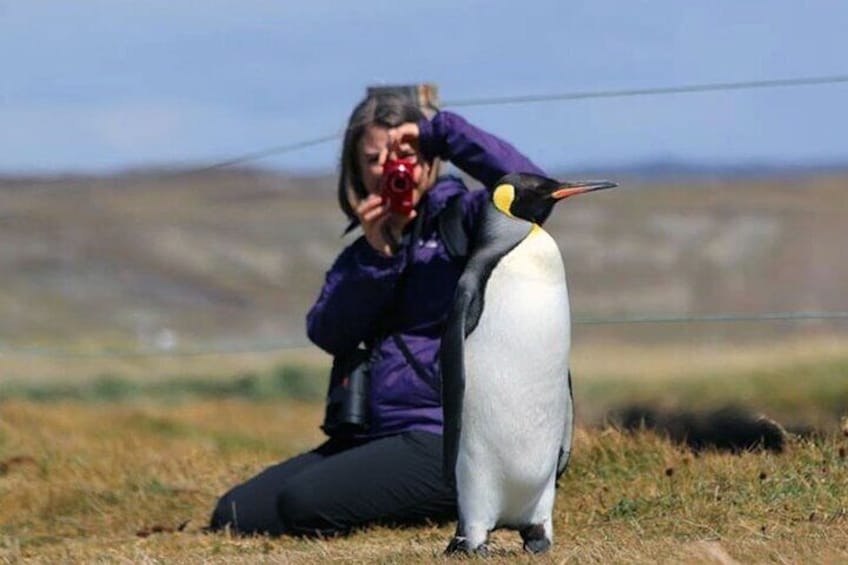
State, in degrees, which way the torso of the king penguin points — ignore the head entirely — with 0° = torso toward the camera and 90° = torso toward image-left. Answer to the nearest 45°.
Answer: approximately 315°

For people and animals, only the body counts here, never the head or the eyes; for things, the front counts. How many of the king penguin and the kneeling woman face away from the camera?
0

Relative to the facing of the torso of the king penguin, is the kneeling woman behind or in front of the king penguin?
behind

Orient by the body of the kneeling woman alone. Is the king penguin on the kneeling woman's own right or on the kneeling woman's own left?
on the kneeling woman's own left

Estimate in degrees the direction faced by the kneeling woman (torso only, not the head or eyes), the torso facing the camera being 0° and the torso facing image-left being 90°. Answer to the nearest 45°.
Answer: approximately 45°
